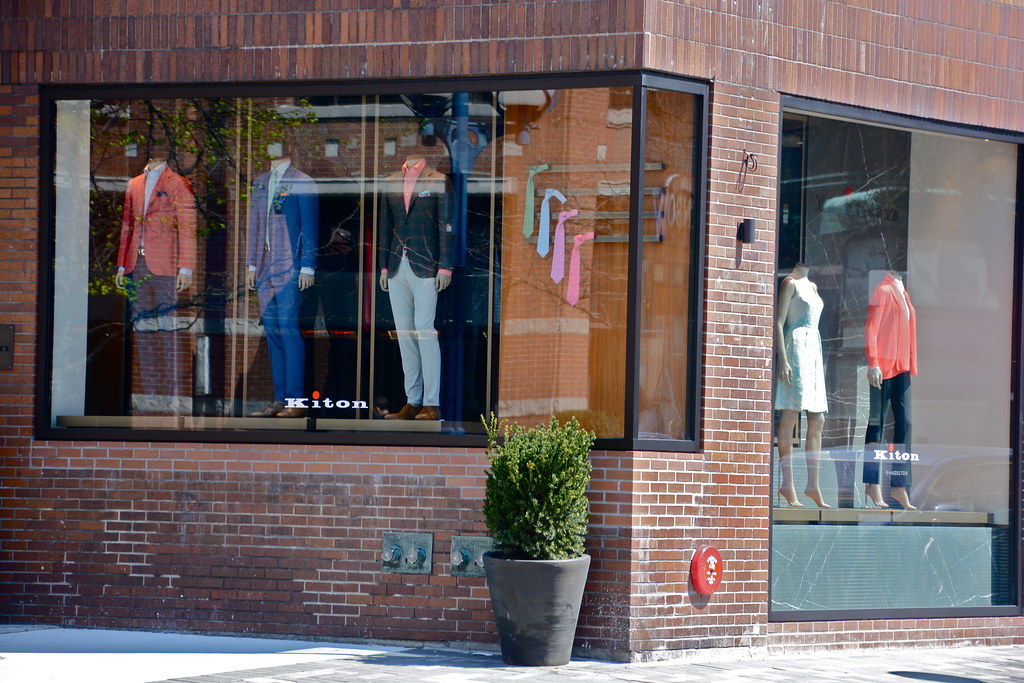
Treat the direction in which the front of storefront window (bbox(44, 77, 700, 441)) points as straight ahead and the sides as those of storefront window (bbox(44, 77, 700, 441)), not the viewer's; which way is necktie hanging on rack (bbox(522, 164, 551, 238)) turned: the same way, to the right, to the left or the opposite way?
the same way

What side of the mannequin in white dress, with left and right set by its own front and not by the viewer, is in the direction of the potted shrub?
right

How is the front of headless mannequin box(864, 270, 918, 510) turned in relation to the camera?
facing the viewer and to the right of the viewer

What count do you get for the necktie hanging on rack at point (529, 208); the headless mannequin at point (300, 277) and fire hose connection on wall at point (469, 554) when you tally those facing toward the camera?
3

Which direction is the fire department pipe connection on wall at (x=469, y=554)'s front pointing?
toward the camera

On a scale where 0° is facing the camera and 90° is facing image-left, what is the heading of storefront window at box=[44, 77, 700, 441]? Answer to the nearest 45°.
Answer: approximately 0°

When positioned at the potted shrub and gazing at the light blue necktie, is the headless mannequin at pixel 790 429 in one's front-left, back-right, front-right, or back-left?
front-right

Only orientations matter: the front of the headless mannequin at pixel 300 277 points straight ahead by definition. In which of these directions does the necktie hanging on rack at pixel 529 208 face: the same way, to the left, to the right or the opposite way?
the same way

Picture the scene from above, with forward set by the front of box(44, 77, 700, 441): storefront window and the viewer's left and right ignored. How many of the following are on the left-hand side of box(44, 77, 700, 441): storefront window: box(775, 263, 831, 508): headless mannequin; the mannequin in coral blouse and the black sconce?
3

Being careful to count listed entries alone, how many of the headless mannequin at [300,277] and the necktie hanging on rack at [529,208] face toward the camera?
2

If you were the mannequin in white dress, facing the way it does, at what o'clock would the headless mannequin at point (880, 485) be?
The headless mannequin is roughly at 9 o'clock from the mannequin in white dress.

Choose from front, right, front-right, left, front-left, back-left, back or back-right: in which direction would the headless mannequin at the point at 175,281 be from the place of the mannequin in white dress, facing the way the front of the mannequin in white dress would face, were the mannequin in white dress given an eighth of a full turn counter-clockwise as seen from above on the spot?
back

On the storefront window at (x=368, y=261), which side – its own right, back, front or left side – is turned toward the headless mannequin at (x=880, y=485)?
left

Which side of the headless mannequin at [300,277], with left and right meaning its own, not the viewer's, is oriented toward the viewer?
front

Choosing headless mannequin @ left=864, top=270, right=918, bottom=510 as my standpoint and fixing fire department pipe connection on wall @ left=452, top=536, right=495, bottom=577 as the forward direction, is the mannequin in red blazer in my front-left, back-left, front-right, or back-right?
front-right

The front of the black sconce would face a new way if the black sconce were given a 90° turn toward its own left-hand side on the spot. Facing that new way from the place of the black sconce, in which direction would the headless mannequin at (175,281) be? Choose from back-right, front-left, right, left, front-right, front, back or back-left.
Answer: back-left

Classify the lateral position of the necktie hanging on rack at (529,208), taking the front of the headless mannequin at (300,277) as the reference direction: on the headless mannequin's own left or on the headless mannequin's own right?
on the headless mannequin's own left

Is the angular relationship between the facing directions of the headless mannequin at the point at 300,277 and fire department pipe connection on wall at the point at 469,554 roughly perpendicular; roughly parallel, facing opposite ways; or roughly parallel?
roughly parallel
